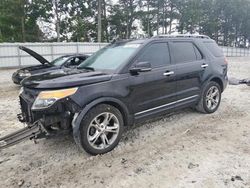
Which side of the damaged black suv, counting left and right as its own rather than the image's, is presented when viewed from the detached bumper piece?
front

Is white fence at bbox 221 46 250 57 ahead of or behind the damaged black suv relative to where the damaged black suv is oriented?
behind

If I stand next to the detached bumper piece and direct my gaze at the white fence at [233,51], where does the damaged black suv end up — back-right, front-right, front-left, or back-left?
front-right

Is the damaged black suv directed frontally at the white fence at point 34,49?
no

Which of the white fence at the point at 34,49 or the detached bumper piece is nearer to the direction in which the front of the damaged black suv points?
the detached bumper piece

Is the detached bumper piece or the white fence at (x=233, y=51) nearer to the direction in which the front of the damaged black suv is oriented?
the detached bumper piece

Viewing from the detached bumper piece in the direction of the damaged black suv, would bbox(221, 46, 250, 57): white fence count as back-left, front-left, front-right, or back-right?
front-left

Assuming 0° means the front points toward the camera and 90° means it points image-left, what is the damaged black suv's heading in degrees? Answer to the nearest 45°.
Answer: approximately 45°
